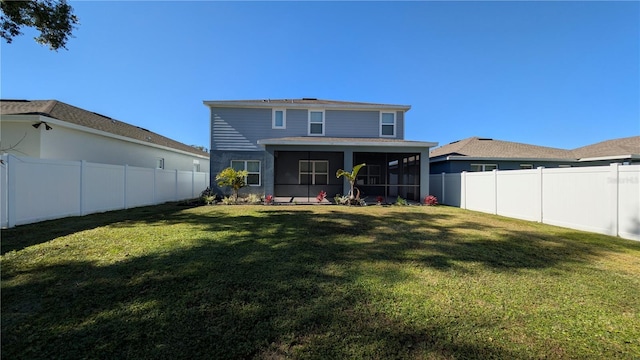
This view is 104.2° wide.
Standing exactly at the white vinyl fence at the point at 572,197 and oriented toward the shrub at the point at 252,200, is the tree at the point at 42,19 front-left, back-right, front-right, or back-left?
front-left

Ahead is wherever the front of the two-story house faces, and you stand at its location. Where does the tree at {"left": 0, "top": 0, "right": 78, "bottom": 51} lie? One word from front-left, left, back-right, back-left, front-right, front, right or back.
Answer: back-left

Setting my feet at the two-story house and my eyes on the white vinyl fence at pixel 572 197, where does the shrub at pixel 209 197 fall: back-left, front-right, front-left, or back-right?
back-right

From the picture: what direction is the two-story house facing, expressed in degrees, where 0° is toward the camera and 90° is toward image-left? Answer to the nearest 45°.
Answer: approximately 180°

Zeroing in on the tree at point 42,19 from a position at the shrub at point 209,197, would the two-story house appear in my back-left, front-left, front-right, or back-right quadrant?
back-left

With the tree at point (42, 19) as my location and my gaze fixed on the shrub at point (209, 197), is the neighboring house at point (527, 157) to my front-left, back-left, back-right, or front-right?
front-right

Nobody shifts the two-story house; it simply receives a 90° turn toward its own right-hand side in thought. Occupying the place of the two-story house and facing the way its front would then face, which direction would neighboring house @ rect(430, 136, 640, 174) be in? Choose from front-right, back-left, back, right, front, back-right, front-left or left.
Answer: front
